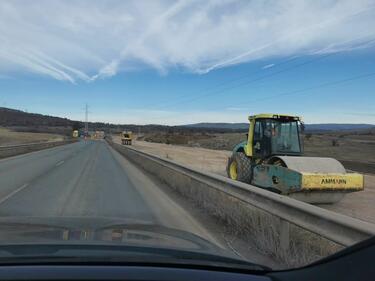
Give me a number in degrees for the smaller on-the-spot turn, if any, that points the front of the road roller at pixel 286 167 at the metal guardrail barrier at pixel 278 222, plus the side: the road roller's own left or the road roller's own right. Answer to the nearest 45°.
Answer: approximately 45° to the road roller's own right

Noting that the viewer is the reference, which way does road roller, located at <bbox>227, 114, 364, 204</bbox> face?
facing the viewer and to the right of the viewer
